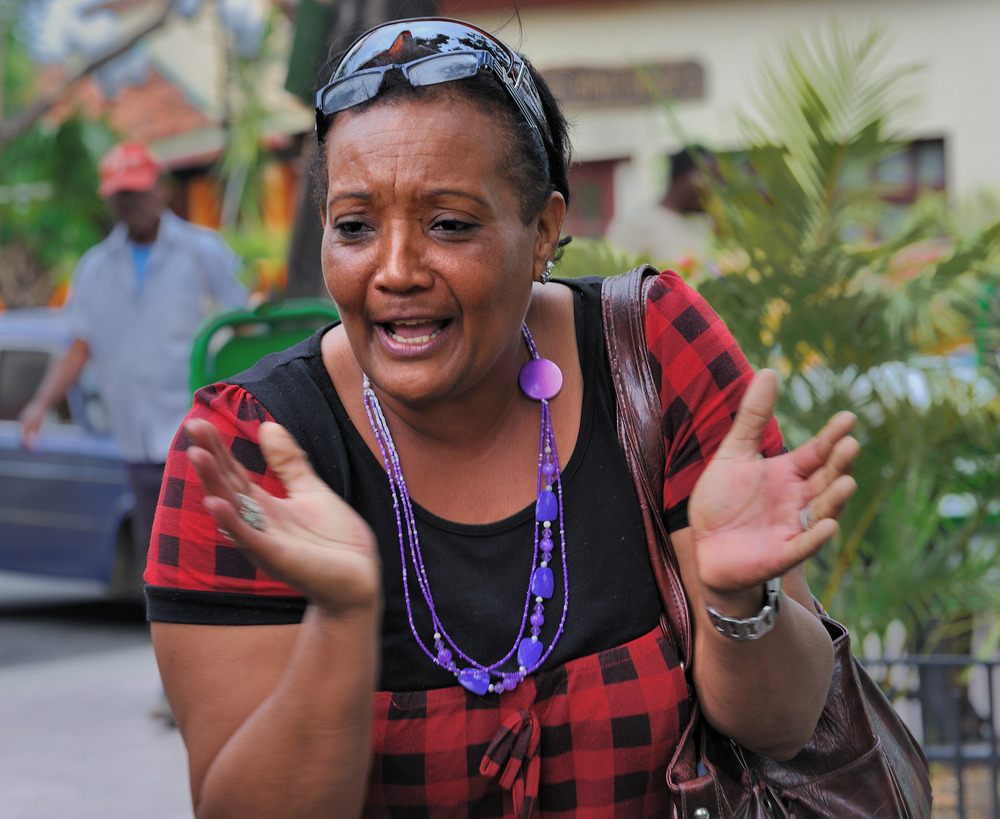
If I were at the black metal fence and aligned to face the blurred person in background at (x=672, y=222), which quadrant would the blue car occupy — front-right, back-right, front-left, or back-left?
front-left

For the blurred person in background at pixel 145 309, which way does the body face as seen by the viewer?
toward the camera

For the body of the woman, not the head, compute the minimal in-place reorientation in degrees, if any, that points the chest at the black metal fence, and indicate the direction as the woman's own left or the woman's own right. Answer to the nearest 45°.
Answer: approximately 135° to the woman's own left

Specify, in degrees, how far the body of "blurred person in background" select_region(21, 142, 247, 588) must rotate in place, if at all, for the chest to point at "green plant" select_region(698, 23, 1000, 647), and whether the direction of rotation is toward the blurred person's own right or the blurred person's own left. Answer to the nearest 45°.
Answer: approximately 45° to the blurred person's own left

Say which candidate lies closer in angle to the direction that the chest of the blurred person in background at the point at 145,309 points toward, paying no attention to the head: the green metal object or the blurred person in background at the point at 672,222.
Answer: the green metal object

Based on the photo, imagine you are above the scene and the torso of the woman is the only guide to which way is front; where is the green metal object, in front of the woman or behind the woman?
behind

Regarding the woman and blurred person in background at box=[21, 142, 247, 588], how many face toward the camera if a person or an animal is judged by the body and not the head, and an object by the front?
2

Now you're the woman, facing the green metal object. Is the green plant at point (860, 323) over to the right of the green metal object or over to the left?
right

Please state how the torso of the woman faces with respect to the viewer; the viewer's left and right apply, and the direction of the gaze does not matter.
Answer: facing the viewer

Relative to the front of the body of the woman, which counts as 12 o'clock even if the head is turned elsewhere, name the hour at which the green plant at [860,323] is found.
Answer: The green plant is roughly at 7 o'clock from the woman.

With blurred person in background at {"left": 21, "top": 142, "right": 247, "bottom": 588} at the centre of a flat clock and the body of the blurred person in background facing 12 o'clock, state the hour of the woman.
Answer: The woman is roughly at 12 o'clock from the blurred person in background.

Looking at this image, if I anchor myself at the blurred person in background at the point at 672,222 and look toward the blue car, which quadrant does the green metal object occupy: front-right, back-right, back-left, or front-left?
front-left
